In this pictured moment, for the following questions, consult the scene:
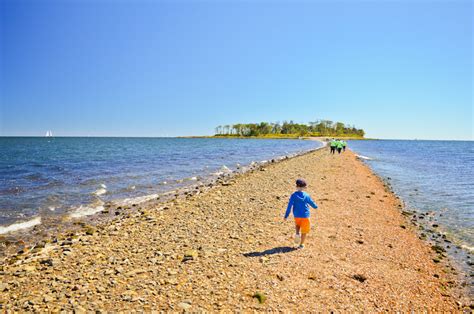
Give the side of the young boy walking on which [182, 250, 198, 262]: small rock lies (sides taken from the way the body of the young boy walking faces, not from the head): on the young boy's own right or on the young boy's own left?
on the young boy's own left

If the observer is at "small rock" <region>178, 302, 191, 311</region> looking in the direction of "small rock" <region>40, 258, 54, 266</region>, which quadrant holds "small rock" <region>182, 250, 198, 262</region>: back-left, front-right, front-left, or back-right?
front-right

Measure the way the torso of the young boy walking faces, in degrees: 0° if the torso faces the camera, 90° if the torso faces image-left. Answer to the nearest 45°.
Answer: approximately 180°

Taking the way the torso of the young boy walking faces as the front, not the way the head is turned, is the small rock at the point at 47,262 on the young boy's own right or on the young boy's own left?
on the young boy's own left

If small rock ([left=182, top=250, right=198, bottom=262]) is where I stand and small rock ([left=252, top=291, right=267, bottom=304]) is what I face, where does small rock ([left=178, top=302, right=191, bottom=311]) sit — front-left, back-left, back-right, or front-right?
front-right

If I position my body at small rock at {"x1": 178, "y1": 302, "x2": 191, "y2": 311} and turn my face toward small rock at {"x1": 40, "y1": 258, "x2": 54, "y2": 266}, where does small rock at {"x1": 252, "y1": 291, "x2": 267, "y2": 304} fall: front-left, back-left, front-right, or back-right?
back-right

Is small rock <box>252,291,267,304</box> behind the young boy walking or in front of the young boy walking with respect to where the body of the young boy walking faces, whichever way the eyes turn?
behind

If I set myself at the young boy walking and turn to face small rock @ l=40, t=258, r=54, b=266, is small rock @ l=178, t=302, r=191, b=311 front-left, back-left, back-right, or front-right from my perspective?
front-left

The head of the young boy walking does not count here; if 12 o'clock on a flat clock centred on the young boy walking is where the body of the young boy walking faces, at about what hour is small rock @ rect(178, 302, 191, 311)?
The small rock is roughly at 7 o'clock from the young boy walking.
